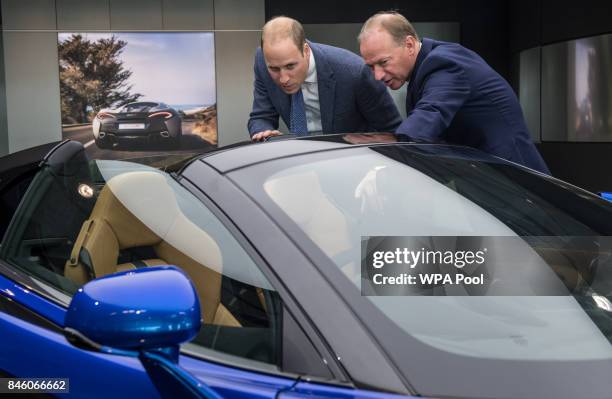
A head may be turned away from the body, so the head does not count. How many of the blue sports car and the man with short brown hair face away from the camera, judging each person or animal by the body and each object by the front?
0

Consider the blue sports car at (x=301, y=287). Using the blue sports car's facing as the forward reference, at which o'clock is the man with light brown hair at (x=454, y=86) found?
The man with light brown hair is roughly at 8 o'clock from the blue sports car.

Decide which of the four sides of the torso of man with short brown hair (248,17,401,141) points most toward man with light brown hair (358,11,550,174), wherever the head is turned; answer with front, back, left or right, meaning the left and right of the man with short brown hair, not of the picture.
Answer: left

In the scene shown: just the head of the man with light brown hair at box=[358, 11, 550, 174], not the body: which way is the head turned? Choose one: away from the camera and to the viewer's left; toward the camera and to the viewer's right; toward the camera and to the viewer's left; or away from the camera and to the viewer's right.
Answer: toward the camera and to the viewer's left

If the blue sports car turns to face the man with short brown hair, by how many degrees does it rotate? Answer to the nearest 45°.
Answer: approximately 135° to its left

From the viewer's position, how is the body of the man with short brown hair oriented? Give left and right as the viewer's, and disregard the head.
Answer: facing the viewer and to the left of the viewer

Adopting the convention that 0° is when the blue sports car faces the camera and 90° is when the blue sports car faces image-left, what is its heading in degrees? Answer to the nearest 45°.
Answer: approximately 315°
